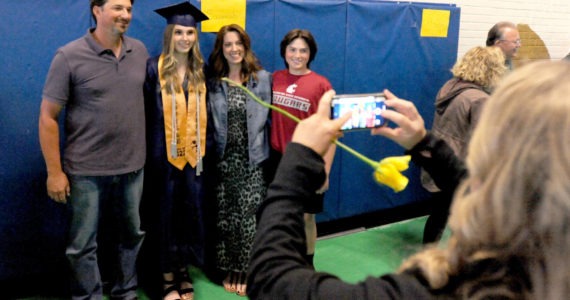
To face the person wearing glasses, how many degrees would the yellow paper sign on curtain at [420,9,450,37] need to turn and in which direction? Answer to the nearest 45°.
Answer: approximately 90° to its left

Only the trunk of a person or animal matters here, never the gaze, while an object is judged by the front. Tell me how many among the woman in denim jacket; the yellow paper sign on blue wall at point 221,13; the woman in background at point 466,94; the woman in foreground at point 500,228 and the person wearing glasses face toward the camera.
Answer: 2

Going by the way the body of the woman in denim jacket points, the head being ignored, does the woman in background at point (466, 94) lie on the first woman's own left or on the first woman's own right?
on the first woman's own left

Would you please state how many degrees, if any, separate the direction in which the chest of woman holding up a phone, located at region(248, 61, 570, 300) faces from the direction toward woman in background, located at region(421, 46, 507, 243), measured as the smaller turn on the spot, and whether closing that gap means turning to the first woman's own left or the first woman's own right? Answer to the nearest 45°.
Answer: approximately 45° to the first woman's own right

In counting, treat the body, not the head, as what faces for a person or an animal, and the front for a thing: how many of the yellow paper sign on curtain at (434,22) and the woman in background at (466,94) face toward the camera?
1

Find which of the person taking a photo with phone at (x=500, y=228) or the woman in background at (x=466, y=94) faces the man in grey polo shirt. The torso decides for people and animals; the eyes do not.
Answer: the person taking a photo with phone at (x=500, y=228)
